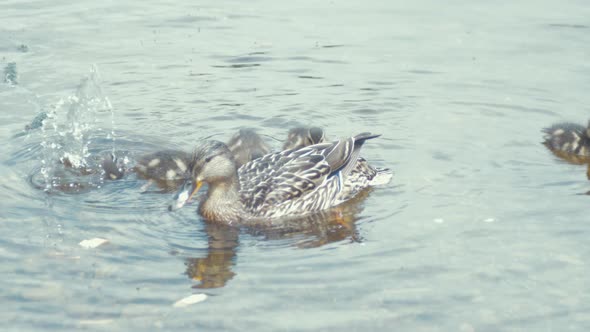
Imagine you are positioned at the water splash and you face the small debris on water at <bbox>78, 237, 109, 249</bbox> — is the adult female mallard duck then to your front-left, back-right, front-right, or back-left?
front-left

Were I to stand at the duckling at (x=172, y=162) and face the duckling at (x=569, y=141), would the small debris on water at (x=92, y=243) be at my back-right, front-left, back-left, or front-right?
back-right
